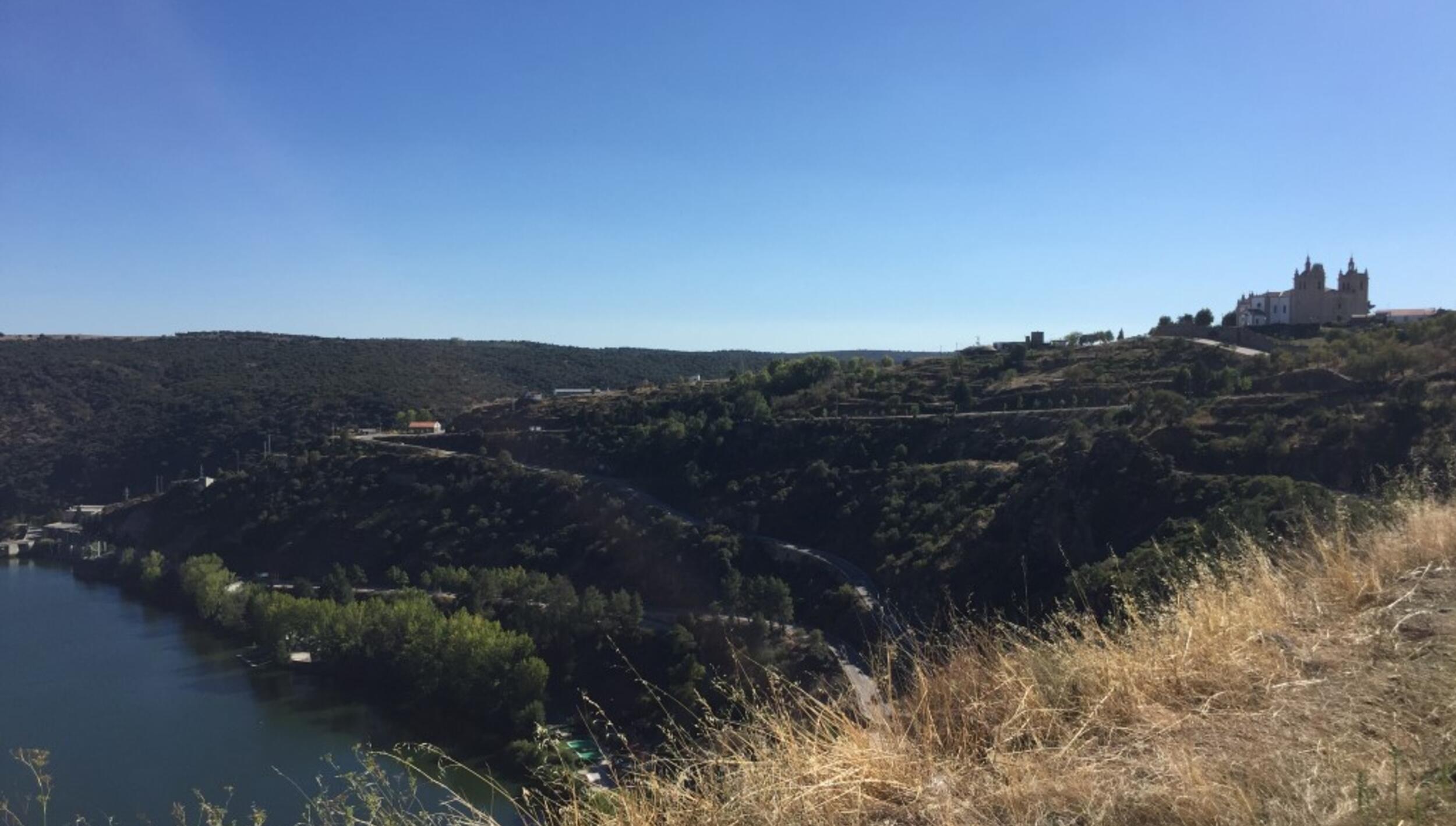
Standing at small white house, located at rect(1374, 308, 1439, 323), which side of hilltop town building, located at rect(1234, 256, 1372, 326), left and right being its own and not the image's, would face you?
left
